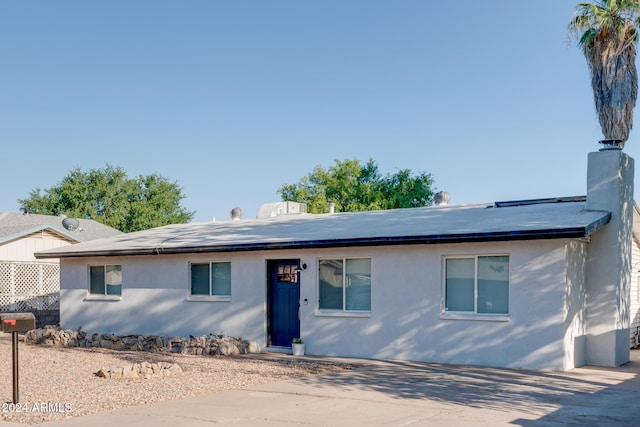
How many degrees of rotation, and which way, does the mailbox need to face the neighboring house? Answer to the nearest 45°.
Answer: approximately 90° to its right

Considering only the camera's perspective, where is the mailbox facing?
facing to the left of the viewer

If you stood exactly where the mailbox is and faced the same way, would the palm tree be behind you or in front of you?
behind

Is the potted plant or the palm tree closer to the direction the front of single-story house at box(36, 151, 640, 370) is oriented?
the potted plant

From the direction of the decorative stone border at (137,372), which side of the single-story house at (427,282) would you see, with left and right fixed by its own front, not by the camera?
front

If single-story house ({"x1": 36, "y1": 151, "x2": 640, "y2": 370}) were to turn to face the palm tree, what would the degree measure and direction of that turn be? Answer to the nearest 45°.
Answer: approximately 180°

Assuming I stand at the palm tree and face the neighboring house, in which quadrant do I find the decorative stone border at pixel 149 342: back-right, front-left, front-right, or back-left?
front-left

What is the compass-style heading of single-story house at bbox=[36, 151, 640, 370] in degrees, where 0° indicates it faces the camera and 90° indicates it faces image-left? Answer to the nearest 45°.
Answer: approximately 45°

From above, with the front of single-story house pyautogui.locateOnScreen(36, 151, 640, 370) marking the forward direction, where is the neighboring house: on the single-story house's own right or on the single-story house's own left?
on the single-story house's own right

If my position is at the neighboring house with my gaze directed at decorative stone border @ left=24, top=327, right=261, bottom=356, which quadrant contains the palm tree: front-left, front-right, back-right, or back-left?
front-left

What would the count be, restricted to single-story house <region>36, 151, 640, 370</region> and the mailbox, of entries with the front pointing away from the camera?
0

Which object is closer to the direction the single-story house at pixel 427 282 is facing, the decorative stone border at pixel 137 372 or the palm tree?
the decorative stone border
